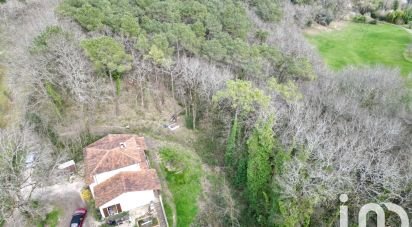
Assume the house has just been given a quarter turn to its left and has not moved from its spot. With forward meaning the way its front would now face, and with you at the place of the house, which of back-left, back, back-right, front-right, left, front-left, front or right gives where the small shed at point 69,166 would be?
back-left

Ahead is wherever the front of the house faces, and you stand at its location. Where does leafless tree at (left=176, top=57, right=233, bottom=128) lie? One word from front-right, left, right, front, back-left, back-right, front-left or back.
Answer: back-left

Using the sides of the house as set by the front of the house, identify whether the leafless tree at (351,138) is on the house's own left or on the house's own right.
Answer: on the house's own left

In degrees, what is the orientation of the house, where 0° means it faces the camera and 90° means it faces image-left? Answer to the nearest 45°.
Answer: approximately 0°

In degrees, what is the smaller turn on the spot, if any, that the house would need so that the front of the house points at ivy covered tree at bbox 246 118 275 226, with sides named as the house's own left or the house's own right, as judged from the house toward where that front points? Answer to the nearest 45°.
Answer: approximately 90° to the house's own left

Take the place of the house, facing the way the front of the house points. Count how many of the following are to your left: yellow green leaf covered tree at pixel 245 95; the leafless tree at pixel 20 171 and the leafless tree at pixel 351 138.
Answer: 2

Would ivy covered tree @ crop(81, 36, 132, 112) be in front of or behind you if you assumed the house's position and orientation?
behind

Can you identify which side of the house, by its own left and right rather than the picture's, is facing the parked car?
right

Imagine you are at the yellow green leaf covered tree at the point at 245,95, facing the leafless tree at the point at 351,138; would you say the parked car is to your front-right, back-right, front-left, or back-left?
back-right

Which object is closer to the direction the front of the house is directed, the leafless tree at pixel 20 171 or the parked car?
the parked car

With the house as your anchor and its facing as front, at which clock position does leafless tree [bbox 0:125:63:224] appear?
The leafless tree is roughly at 3 o'clock from the house.
